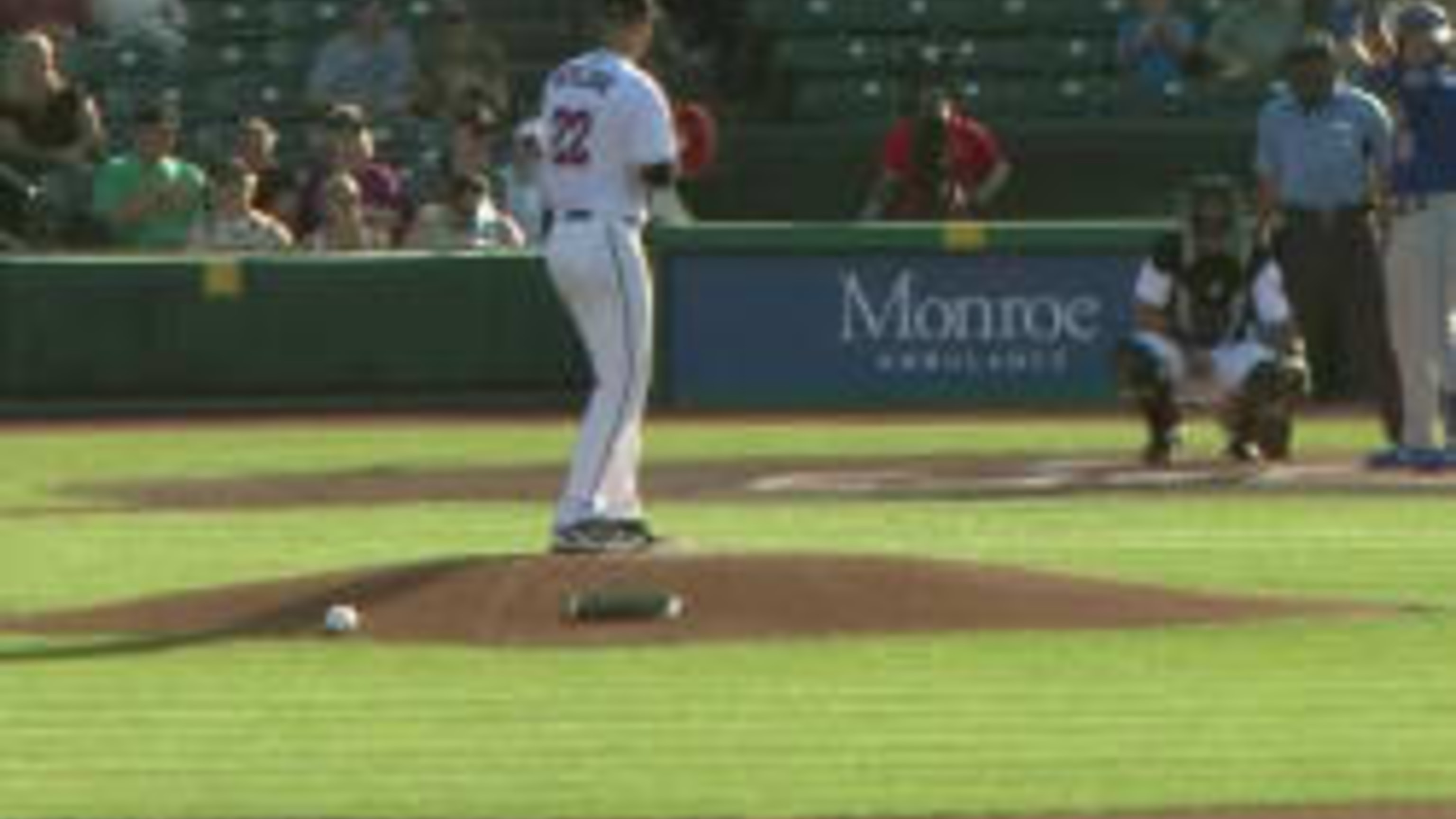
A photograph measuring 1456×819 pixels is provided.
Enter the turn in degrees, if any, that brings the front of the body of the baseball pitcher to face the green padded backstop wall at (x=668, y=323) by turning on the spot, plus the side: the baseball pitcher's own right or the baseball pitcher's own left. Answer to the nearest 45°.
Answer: approximately 45° to the baseball pitcher's own left

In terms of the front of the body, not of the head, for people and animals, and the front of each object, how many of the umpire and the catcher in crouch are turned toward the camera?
2

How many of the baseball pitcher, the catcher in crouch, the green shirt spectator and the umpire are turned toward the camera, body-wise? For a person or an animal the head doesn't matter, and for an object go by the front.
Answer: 3

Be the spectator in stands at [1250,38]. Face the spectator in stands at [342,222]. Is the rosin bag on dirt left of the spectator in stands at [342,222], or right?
left
